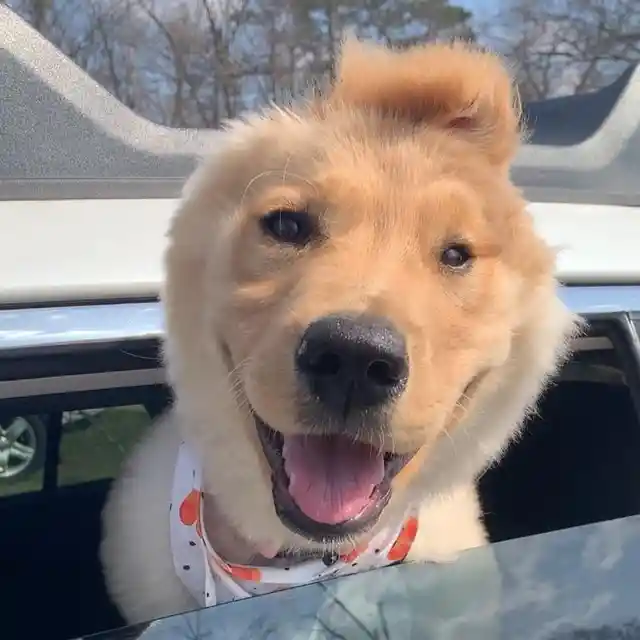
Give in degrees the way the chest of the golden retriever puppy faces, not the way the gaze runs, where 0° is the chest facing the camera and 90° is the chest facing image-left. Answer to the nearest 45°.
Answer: approximately 0°

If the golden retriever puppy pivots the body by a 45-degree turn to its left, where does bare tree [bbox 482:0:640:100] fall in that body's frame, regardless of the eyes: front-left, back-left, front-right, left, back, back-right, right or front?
left
